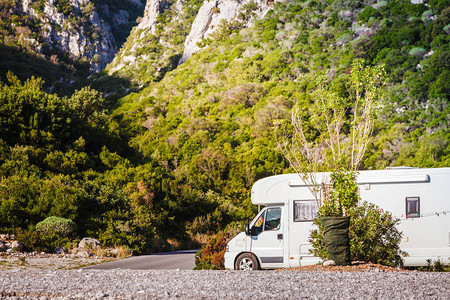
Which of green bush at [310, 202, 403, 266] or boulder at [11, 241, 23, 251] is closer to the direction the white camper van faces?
the boulder

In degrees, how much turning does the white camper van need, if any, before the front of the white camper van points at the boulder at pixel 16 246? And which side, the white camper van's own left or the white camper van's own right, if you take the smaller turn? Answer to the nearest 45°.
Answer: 0° — it already faces it

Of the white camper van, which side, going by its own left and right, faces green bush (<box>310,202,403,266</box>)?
left

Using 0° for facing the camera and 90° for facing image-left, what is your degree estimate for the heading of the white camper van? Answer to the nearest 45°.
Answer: approximately 90°

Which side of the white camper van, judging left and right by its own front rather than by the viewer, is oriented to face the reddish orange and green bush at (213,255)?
front

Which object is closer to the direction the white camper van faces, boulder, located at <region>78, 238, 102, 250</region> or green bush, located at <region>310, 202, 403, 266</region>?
the boulder

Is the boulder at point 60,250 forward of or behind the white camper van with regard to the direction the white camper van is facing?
forward

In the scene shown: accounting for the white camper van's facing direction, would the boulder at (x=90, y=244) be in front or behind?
in front
